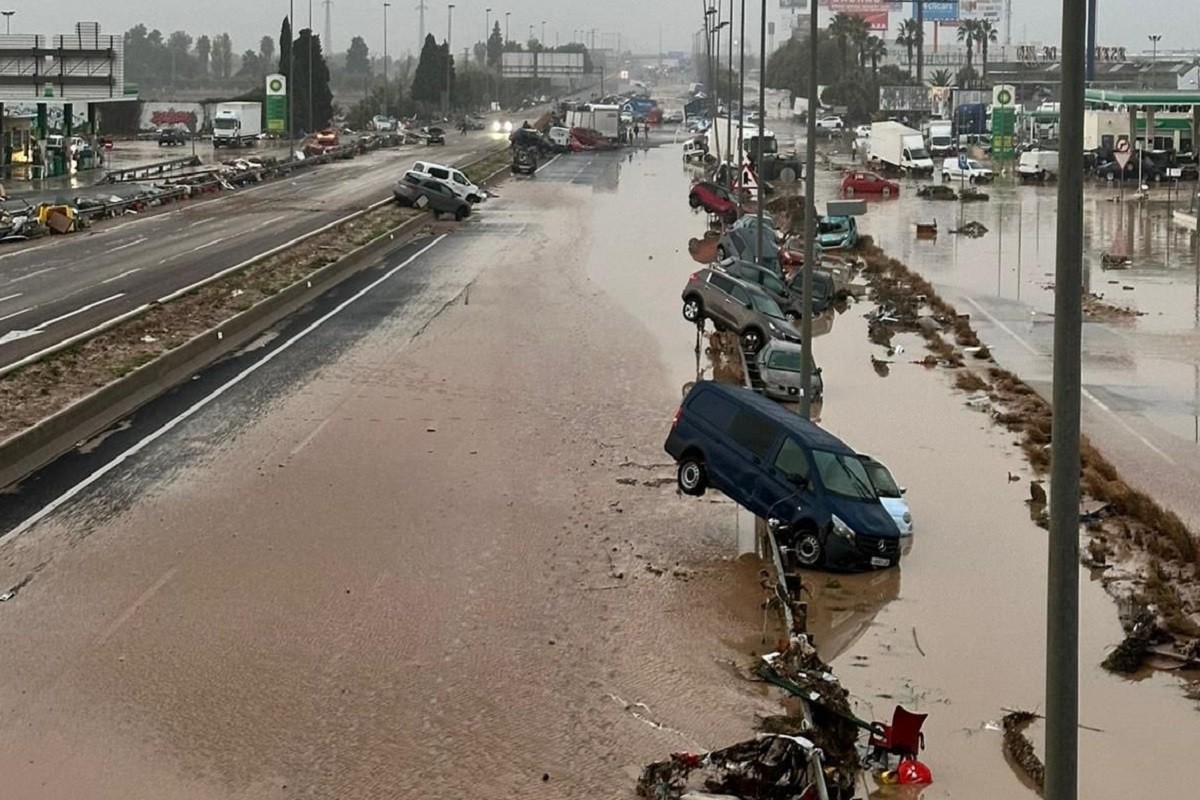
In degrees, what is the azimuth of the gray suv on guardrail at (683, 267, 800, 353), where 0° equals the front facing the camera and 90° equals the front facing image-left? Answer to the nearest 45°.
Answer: approximately 315°

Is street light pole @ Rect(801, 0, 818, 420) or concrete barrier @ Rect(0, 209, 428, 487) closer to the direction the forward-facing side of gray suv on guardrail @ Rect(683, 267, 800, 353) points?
the street light pole

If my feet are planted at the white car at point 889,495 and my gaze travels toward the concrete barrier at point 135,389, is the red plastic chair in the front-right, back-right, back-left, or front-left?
back-left

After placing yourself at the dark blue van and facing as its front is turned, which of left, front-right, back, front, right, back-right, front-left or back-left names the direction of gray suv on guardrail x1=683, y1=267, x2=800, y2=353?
back-left

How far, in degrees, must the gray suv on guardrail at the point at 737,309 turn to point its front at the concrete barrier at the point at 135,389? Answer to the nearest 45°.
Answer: approximately 90° to its right

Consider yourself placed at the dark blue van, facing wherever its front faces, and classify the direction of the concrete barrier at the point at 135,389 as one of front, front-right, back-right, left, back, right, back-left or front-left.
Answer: back

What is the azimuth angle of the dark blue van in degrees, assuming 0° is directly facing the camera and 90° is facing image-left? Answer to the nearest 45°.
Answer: approximately 315°

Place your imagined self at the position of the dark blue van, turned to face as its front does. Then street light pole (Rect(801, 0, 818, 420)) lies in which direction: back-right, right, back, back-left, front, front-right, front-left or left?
back-left

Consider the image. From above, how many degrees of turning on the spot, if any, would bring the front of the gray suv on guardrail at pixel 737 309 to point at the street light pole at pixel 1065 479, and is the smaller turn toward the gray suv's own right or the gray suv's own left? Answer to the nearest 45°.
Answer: approximately 45° to the gray suv's own right
